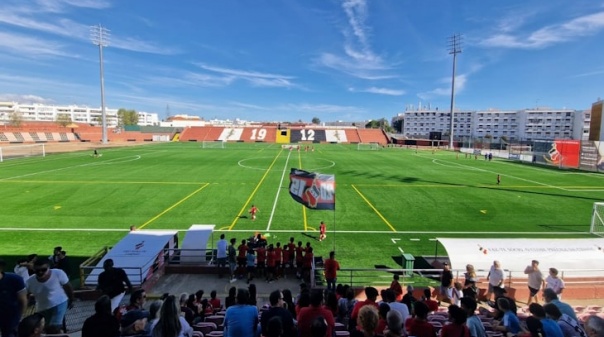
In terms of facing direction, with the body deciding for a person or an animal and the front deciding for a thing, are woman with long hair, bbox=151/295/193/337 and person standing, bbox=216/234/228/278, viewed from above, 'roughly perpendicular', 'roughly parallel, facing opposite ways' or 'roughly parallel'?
roughly parallel

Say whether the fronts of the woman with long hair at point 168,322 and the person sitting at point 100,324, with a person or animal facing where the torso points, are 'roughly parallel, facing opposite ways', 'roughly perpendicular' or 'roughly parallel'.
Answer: roughly parallel

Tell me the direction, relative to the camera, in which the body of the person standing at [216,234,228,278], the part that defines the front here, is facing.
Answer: away from the camera

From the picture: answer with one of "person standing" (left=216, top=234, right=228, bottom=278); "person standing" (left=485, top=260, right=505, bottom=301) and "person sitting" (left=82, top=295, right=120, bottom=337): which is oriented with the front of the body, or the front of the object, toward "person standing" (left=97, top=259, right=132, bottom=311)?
"person sitting" (left=82, top=295, right=120, bottom=337)

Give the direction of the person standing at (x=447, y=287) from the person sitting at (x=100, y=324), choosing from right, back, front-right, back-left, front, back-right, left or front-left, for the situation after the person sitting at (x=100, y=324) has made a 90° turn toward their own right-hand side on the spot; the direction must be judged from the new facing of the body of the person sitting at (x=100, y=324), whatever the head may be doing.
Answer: front

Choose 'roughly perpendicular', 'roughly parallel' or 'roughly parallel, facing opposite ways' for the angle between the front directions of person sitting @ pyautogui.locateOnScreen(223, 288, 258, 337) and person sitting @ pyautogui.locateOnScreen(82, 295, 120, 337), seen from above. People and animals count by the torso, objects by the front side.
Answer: roughly parallel

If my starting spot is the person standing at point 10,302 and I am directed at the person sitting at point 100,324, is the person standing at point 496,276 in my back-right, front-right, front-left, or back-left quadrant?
front-left

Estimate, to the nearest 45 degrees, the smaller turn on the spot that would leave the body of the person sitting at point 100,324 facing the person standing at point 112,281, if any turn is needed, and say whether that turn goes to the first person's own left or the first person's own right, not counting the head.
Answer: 0° — they already face them

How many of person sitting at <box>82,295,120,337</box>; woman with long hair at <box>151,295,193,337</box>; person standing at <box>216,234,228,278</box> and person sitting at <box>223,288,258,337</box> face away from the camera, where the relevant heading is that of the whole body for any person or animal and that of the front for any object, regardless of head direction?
4

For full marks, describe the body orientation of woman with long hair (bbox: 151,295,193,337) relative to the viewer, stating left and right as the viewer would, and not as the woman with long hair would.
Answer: facing away from the viewer

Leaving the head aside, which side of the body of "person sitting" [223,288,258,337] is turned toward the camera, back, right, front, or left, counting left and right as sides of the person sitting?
back

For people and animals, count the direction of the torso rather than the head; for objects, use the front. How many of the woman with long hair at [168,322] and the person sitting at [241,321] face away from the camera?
2

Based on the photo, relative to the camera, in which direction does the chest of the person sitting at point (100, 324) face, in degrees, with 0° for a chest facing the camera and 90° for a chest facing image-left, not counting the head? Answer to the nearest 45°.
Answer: approximately 180°

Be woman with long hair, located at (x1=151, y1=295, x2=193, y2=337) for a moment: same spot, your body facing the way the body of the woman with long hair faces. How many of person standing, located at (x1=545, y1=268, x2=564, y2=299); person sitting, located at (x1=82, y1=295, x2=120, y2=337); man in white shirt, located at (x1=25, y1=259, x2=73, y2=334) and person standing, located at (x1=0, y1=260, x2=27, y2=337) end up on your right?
1

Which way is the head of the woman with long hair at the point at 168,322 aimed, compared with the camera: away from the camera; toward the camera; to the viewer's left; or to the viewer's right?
away from the camera

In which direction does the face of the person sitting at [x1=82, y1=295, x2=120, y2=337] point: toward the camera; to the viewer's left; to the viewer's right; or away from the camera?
away from the camera

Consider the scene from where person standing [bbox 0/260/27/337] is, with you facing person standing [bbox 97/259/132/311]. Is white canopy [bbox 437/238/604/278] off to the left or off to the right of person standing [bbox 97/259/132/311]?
right
